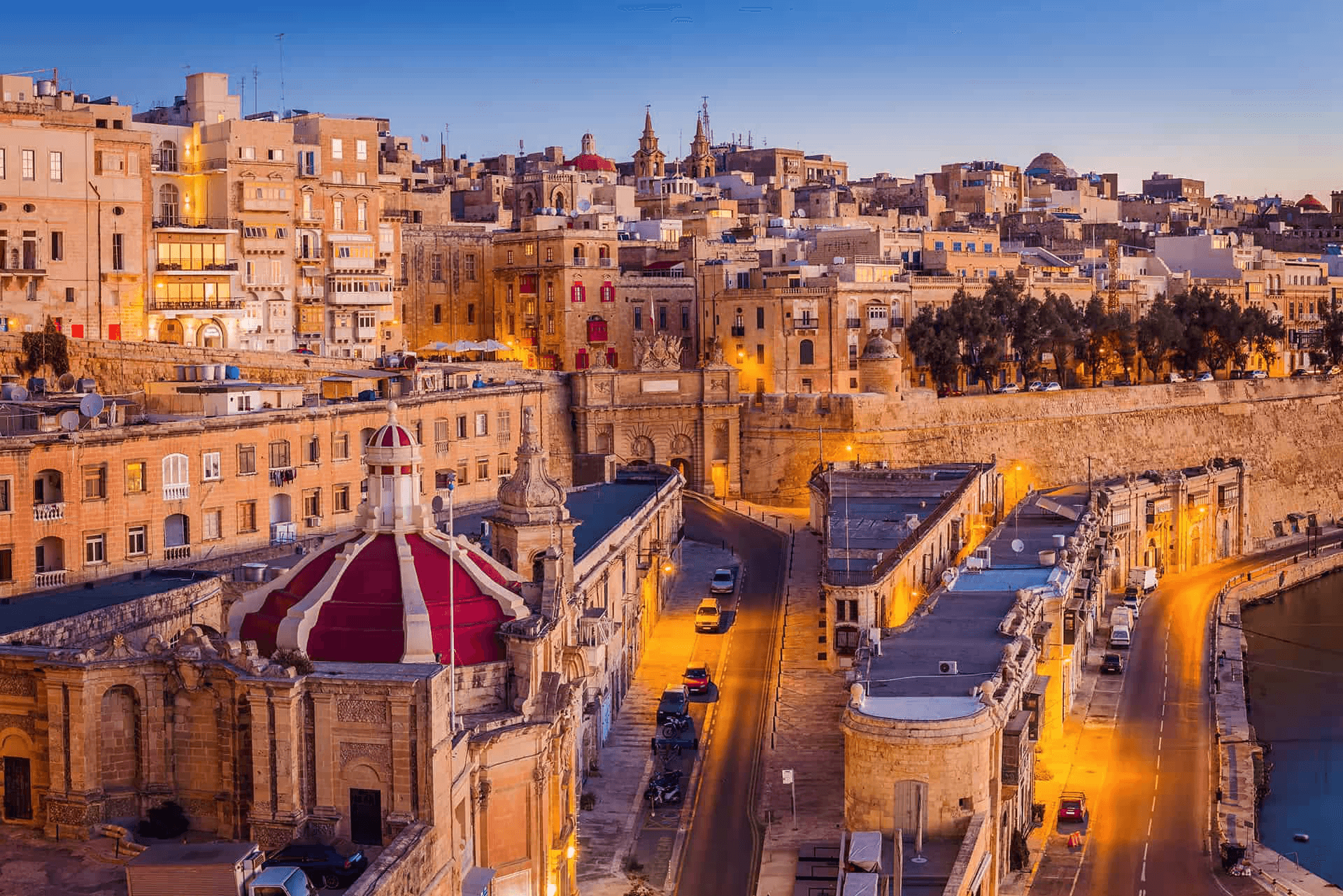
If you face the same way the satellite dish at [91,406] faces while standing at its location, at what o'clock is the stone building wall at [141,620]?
The stone building wall is roughly at 12 o'clock from the satellite dish.

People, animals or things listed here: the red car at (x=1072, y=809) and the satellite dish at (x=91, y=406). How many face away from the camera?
1

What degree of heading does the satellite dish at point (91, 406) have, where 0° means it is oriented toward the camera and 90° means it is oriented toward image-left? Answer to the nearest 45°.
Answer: approximately 0°

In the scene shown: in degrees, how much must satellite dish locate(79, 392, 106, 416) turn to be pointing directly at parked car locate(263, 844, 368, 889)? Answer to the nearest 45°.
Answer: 0° — it already faces it

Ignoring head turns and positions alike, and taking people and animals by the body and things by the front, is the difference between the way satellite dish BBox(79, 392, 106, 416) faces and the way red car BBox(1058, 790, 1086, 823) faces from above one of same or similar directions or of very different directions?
very different directions

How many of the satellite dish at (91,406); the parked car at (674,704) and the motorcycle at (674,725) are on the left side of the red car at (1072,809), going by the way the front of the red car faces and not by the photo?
3

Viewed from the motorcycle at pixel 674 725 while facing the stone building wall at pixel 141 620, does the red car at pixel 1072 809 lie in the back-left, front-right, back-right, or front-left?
back-left

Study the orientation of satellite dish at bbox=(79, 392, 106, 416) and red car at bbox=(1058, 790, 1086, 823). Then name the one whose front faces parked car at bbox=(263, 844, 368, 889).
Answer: the satellite dish

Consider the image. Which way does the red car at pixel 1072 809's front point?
away from the camera

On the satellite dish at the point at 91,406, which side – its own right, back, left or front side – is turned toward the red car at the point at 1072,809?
left

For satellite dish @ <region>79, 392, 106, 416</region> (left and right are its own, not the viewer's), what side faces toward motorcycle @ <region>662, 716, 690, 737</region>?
left

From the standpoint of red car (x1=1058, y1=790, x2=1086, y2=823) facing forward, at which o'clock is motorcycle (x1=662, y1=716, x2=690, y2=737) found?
The motorcycle is roughly at 9 o'clock from the red car.
